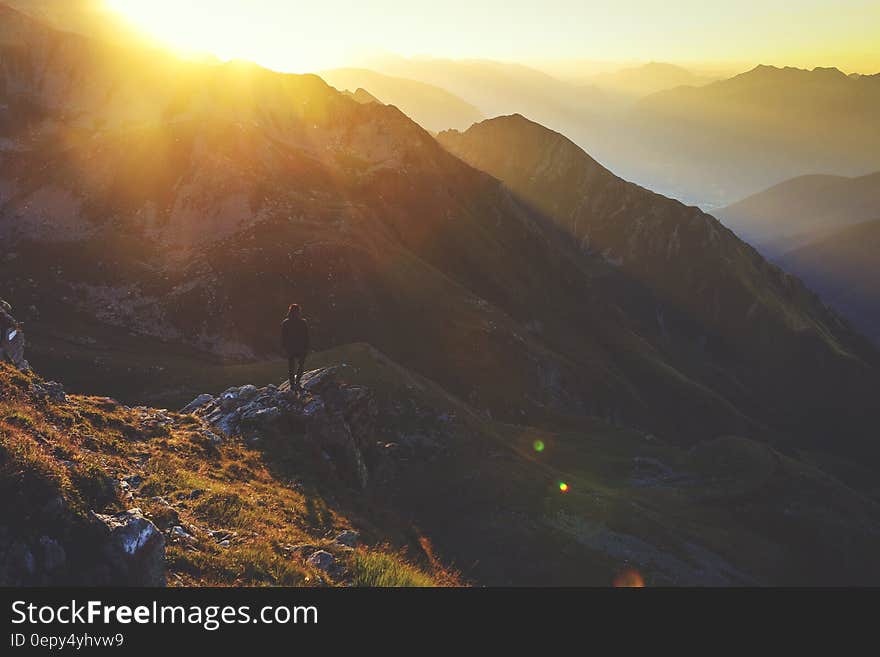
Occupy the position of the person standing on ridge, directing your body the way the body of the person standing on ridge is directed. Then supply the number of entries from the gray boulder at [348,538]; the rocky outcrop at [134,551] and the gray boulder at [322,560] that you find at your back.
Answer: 3

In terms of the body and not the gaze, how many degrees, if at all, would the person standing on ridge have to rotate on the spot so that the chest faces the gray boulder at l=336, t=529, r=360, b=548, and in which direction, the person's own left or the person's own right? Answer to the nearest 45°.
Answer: approximately 180°

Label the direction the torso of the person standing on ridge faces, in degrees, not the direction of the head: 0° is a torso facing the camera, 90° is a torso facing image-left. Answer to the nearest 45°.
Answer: approximately 180°

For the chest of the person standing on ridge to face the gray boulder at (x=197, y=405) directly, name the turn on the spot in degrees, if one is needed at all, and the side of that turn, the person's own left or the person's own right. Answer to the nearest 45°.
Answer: approximately 45° to the person's own left

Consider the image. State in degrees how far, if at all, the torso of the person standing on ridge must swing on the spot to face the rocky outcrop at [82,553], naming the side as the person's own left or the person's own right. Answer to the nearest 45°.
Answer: approximately 180°

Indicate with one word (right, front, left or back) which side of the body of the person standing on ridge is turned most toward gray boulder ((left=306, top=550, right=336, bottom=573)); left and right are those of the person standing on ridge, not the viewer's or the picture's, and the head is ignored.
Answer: back

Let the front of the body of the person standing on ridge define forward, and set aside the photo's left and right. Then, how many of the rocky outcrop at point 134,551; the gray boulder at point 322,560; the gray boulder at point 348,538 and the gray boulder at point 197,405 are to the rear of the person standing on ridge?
3

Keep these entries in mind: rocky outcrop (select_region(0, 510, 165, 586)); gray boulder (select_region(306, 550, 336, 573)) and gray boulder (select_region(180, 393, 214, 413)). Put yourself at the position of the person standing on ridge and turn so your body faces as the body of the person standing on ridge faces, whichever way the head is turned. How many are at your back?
2

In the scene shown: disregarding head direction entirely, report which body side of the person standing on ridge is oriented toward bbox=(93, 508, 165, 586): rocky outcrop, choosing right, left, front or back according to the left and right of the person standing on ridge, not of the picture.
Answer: back
